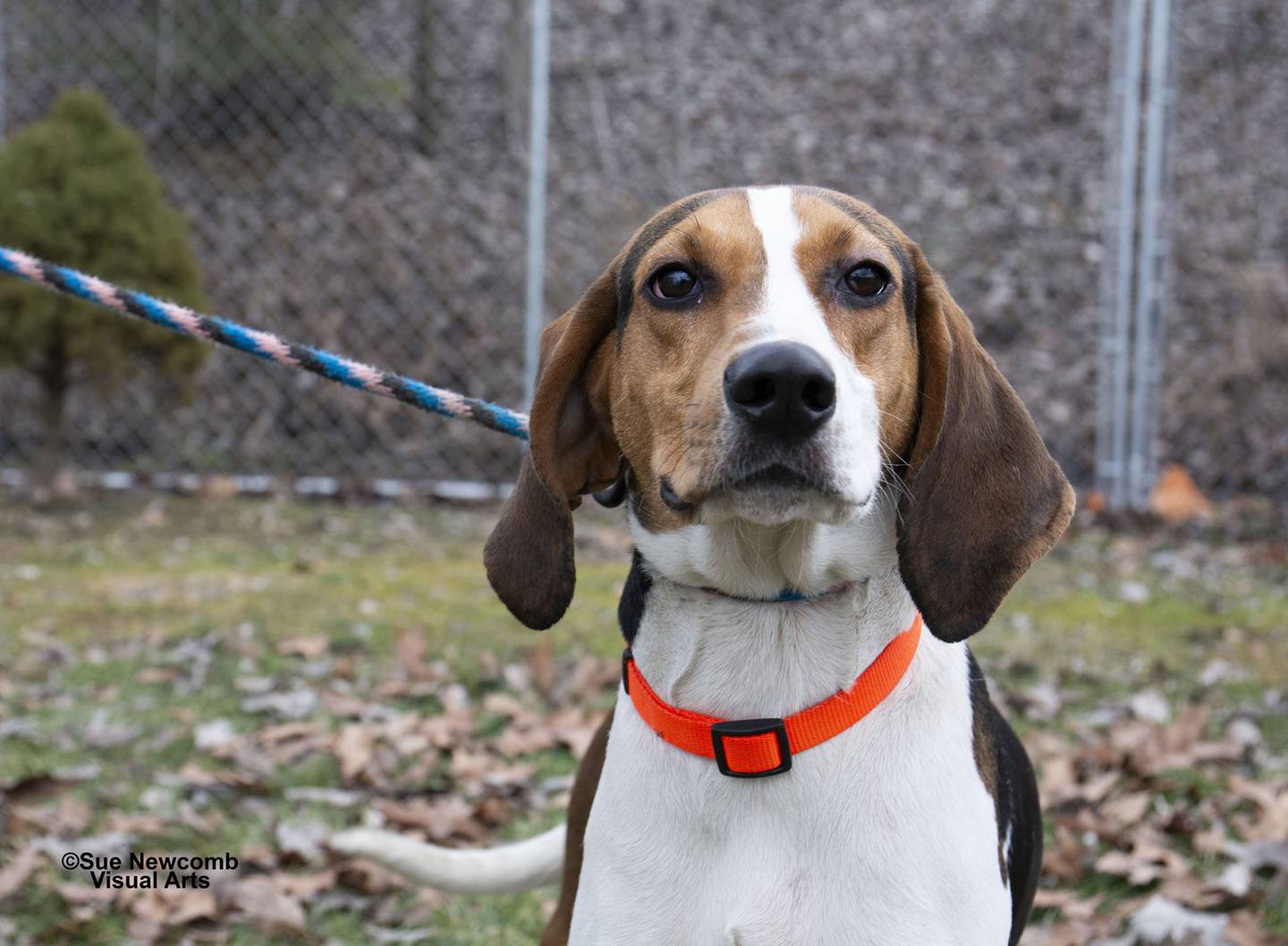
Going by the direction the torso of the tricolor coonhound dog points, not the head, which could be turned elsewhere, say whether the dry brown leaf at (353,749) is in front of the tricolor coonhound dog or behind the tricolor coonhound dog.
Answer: behind

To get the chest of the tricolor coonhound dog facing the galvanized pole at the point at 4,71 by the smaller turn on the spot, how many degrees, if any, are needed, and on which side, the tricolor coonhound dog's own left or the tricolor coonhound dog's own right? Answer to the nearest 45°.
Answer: approximately 135° to the tricolor coonhound dog's own right

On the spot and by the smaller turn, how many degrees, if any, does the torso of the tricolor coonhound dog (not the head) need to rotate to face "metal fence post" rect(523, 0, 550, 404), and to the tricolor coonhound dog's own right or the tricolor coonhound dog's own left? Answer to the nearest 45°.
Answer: approximately 180°

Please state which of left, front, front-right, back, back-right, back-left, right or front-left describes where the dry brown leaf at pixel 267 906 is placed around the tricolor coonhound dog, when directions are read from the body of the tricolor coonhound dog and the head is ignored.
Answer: back-right

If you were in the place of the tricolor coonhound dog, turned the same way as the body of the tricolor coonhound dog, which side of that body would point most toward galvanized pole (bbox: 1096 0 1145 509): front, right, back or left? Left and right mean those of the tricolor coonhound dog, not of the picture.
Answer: back
